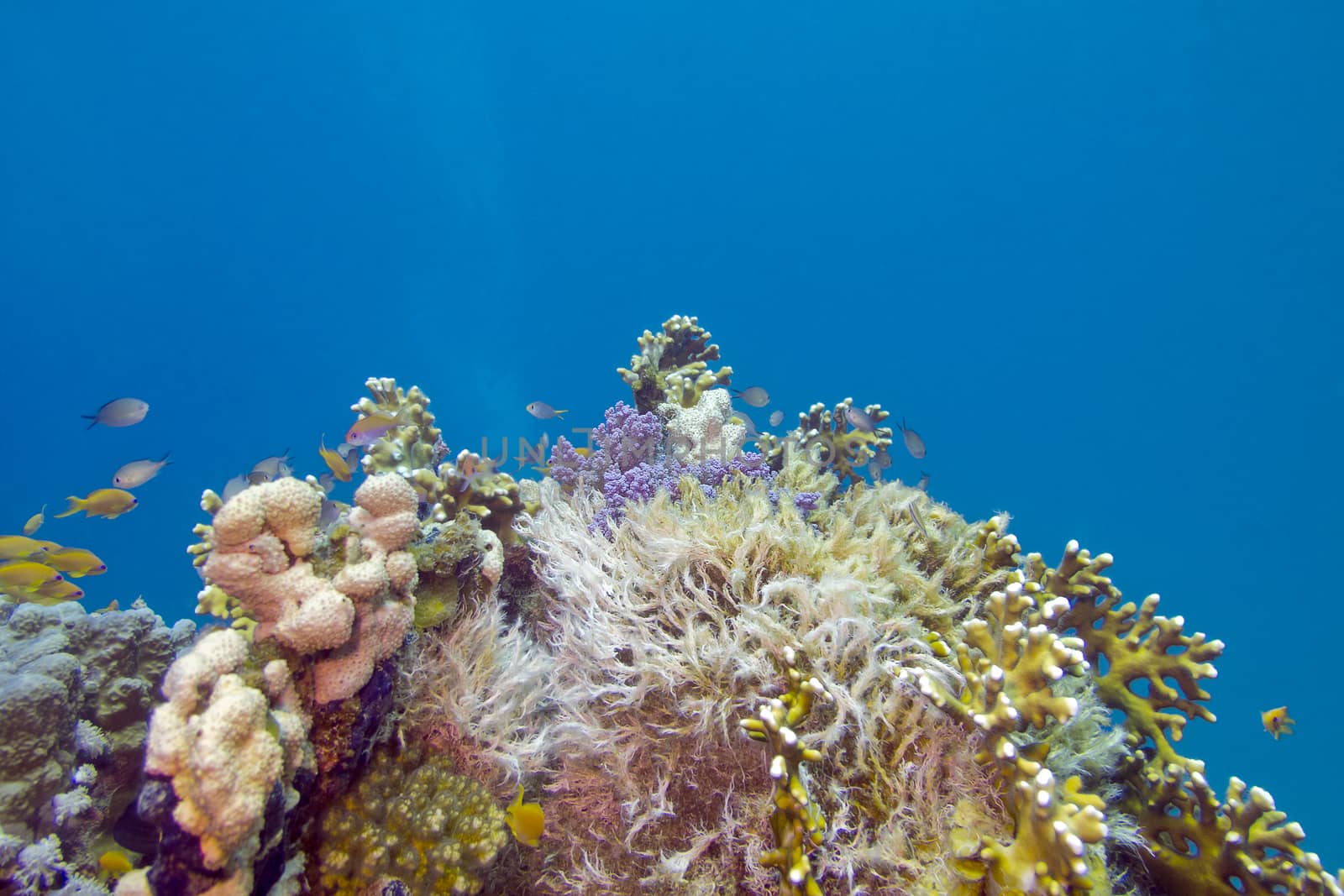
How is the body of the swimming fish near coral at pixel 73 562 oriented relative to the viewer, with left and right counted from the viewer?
facing to the right of the viewer

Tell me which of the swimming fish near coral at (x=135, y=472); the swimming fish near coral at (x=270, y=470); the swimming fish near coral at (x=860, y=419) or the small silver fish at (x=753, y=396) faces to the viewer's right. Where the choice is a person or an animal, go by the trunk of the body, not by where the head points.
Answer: the small silver fish

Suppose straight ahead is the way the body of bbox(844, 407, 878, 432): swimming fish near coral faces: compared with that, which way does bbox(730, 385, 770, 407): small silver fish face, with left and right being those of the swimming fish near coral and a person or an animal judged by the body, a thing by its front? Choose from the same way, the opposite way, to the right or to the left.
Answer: the opposite way

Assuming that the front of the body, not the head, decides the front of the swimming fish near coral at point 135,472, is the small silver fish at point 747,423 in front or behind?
behind

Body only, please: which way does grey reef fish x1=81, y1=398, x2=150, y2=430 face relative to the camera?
to the viewer's right

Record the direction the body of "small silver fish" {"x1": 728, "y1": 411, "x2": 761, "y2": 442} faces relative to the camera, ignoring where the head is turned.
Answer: to the viewer's left

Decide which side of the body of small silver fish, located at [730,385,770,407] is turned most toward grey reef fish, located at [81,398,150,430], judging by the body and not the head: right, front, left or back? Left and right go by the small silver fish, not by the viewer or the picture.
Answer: back

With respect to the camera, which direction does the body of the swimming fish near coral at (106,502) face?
to the viewer's right
